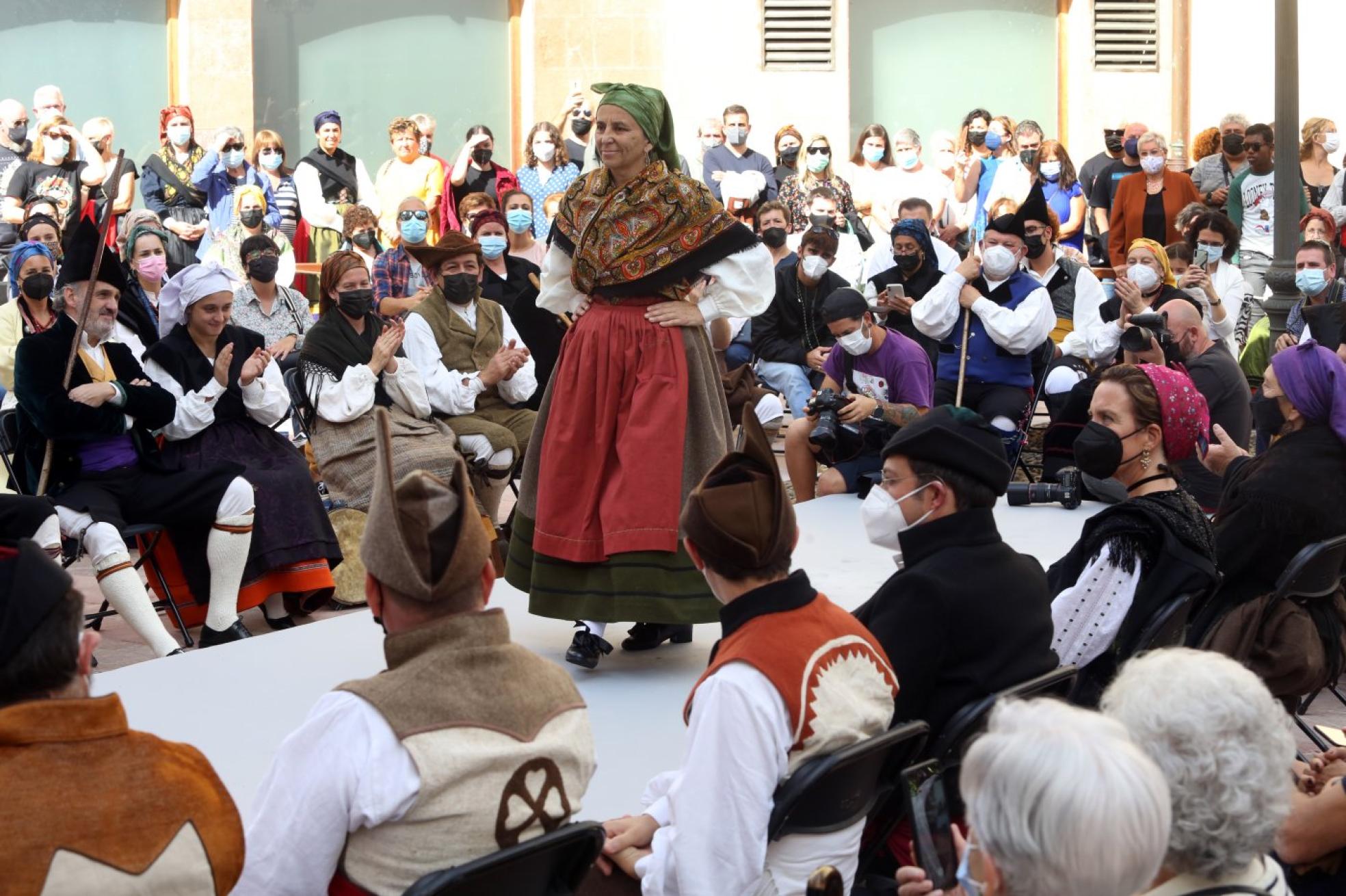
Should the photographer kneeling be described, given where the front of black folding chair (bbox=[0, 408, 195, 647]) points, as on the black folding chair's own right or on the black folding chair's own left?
on the black folding chair's own left

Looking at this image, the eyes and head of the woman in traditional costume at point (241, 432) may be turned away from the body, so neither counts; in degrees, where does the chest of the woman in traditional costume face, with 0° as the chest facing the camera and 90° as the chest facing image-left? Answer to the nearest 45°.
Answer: approximately 315°

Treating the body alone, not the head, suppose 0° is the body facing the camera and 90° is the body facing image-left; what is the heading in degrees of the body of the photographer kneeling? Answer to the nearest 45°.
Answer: approximately 45°

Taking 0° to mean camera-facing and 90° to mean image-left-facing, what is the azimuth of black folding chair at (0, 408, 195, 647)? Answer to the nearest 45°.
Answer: approximately 315°

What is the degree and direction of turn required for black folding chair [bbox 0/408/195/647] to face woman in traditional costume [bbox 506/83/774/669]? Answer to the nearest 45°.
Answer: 0° — it already faces them
